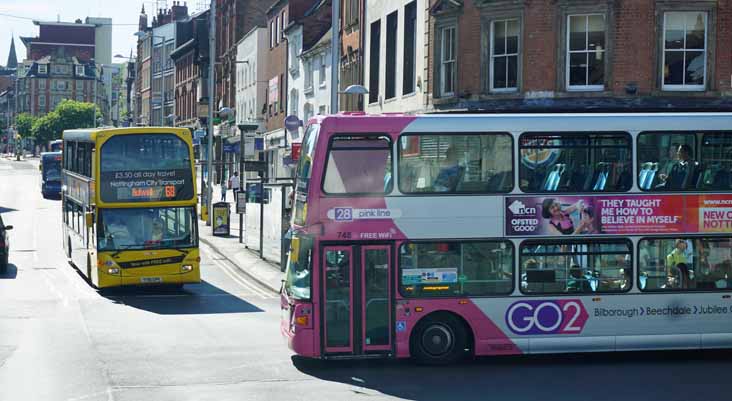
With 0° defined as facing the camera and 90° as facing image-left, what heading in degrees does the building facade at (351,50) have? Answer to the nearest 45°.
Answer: approximately 45°

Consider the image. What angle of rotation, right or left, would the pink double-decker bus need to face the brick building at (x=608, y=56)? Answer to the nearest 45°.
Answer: approximately 90° to its right

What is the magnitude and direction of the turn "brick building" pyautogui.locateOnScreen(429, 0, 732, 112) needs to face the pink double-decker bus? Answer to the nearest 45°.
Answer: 0° — it already faces it

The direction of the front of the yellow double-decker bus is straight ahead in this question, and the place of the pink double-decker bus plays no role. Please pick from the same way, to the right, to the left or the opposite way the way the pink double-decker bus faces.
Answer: to the right

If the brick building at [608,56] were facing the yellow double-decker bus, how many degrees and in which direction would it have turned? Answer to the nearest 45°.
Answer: approximately 45° to its right

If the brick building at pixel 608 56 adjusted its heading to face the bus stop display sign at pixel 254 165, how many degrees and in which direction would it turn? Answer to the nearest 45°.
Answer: approximately 90° to its right

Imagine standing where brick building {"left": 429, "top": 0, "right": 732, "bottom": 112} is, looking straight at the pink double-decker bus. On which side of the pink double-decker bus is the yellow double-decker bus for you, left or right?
right

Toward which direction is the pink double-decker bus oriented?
to the viewer's left

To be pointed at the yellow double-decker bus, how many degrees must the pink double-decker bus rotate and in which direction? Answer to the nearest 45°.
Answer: approximately 45° to its right

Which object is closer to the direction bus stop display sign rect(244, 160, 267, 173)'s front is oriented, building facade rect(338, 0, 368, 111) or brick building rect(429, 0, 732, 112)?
the brick building

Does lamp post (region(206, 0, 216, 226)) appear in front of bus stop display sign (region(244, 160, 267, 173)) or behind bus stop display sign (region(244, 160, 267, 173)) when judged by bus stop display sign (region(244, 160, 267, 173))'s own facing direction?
behind

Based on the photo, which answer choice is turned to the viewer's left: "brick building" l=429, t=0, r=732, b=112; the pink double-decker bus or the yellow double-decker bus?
the pink double-decker bus

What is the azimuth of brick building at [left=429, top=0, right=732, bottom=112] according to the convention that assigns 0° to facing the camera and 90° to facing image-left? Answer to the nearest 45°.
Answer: approximately 0°

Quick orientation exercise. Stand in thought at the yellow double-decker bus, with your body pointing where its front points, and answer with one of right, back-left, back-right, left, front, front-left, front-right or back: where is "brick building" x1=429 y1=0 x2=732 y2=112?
left

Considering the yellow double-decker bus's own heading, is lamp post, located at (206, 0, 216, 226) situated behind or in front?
behind

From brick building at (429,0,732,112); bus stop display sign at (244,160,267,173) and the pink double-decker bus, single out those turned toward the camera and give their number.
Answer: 2
